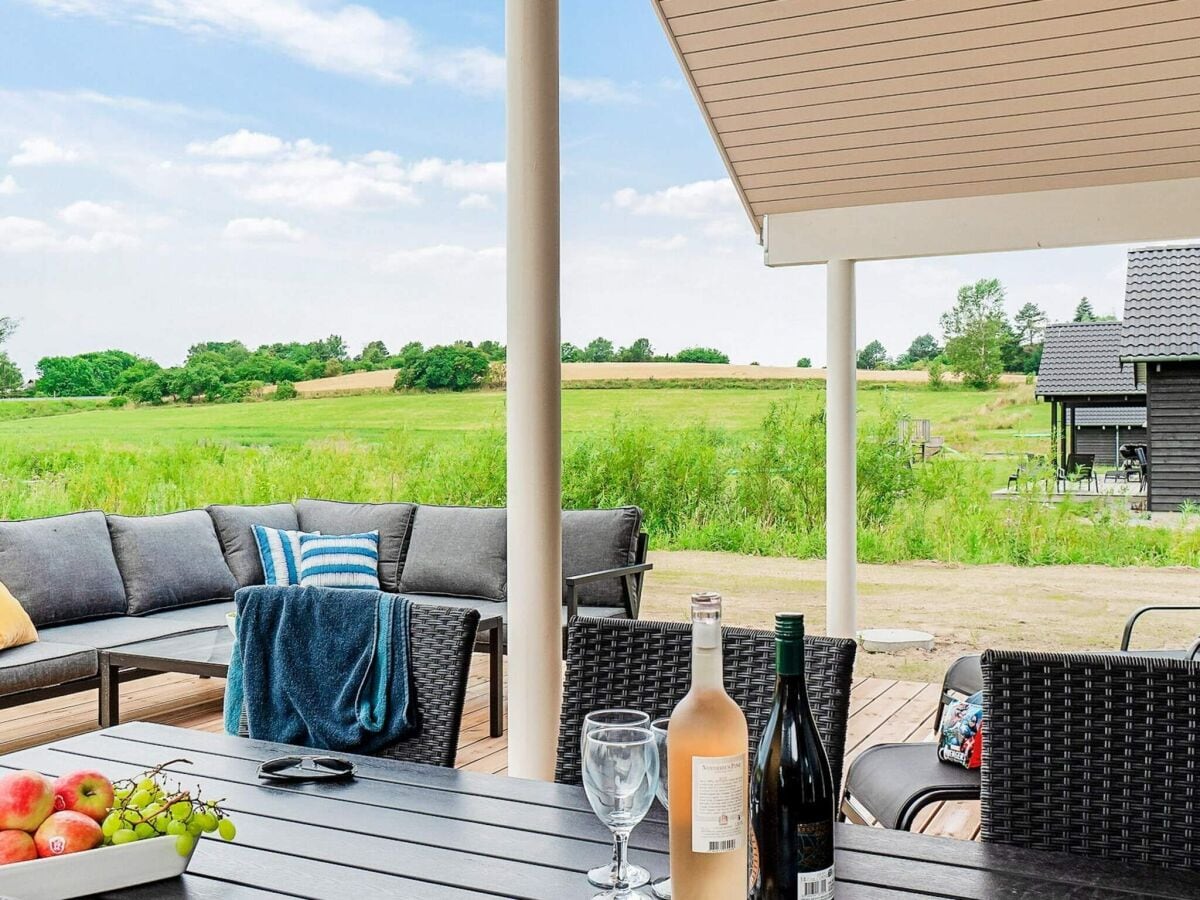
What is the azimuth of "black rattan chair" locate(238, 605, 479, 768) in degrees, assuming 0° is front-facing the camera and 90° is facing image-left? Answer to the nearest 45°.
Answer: approximately 45°

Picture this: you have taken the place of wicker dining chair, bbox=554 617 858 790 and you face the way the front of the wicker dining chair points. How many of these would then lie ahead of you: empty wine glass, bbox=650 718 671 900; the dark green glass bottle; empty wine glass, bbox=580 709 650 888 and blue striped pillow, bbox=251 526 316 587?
3

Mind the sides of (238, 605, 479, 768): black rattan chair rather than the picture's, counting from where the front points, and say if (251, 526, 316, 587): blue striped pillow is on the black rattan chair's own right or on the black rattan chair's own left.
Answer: on the black rattan chair's own right

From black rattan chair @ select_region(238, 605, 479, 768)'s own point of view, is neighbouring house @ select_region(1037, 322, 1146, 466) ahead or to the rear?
to the rear

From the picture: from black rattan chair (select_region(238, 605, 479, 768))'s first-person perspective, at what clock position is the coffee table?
The coffee table is roughly at 4 o'clock from the black rattan chair.

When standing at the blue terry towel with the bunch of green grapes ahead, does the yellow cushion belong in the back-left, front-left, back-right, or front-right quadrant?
back-right

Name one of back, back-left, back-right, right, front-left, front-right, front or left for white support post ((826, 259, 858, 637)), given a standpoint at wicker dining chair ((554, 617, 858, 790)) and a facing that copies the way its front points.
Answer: back

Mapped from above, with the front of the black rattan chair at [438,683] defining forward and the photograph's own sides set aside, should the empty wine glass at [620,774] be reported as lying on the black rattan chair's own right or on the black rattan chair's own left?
on the black rattan chair's own left

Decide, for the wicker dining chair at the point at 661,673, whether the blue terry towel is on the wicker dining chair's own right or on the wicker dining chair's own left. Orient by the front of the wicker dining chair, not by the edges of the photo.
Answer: on the wicker dining chair's own right

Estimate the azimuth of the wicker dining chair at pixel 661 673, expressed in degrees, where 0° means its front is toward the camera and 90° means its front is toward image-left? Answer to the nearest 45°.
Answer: approximately 0°

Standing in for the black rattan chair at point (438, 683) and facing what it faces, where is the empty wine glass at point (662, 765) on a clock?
The empty wine glass is roughly at 10 o'clock from the black rattan chair.
